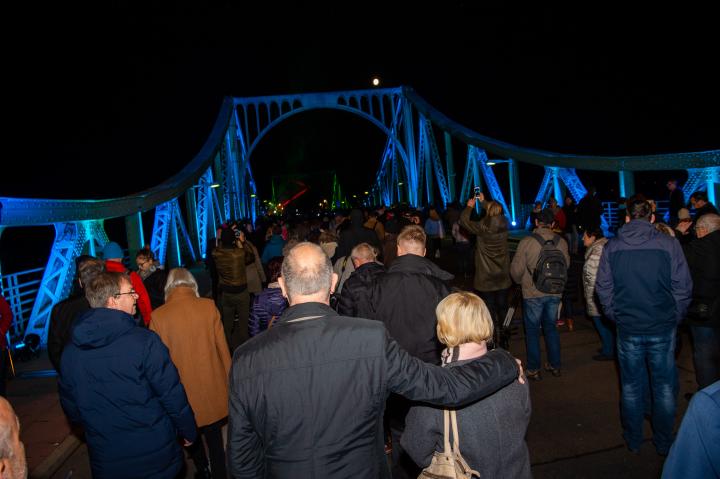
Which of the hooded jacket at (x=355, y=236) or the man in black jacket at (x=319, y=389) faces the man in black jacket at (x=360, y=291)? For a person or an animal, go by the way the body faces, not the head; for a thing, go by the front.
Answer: the man in black jacket at (x=319, y=389)

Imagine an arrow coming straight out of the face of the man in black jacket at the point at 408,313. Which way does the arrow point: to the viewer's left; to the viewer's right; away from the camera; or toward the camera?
away from the camera

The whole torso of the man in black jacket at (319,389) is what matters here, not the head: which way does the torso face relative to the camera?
away from the camera

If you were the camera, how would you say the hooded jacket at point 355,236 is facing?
facing away from the viewer

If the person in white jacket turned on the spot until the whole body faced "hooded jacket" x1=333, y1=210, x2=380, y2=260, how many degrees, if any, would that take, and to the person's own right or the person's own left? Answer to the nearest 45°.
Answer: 0° — they already face it

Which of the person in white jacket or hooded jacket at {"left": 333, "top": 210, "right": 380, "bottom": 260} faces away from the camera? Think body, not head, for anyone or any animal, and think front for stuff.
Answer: the hooded jacket

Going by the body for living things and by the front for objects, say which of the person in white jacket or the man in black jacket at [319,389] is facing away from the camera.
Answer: the man in black jacket

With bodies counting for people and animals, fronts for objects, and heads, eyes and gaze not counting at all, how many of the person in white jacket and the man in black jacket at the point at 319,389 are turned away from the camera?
1

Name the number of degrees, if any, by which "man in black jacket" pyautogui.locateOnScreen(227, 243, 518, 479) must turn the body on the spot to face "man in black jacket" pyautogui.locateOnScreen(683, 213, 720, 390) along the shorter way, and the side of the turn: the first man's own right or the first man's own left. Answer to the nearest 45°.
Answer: approximately 45° to the first man's own right

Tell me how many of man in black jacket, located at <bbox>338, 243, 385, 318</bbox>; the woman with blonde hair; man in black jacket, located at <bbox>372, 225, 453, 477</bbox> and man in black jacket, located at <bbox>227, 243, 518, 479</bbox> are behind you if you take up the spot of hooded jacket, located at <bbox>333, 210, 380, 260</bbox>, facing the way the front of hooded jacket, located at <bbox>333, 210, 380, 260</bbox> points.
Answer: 4

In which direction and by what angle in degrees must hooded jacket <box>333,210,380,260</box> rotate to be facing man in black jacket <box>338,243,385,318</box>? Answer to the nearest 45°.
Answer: approximately 180°
